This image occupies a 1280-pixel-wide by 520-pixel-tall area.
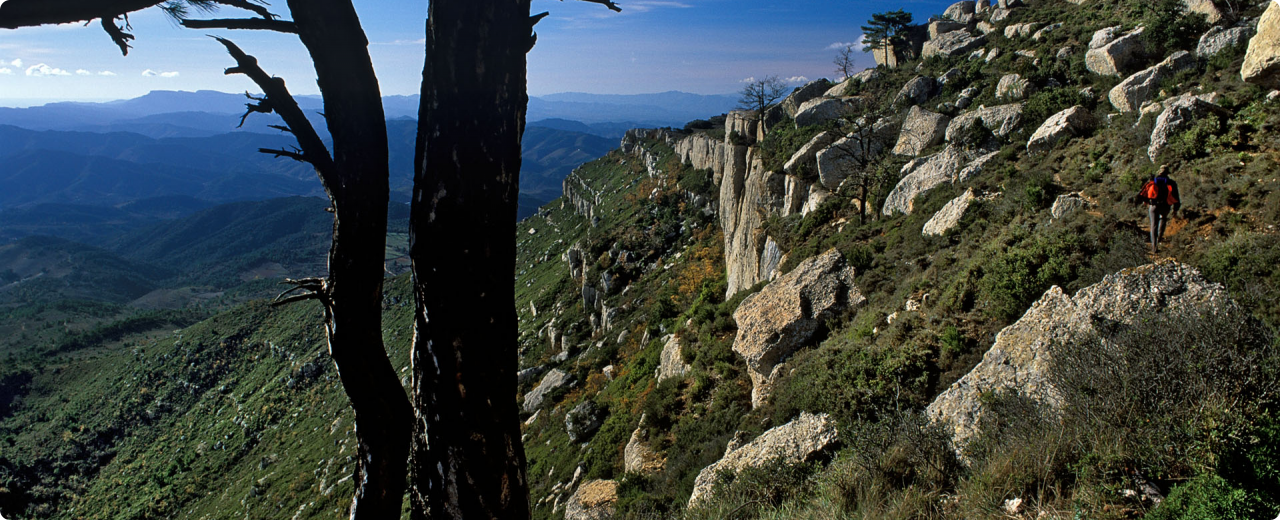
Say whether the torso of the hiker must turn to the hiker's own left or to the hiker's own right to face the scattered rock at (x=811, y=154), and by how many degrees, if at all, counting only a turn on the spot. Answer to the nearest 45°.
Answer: approximately 45° to the hiker's own left

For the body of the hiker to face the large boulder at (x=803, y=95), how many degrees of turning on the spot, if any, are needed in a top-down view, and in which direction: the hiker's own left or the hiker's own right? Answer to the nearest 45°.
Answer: approximately 45° to the hiker's own left

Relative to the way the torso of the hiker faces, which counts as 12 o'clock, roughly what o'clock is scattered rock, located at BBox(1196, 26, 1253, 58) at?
The scattered rock is roughly at 12 o'clock from the hiker.

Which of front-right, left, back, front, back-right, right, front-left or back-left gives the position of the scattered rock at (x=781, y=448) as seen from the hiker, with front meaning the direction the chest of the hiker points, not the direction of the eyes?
back-left

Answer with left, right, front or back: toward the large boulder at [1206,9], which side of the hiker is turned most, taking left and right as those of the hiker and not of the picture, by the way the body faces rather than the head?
front

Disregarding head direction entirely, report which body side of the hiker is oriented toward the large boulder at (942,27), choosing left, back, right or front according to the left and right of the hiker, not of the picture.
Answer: front

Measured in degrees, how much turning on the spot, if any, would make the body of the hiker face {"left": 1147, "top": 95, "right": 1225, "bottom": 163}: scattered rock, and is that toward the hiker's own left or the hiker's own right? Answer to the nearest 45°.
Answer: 0° — they already face it

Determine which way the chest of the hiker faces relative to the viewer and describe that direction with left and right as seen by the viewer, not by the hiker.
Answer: facing away from the viewer

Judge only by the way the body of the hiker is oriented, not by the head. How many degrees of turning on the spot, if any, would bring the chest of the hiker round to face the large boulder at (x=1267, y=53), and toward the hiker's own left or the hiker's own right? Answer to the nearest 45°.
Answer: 0° — they already face it

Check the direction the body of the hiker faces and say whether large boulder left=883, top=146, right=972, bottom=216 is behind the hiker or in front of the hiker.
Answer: in front

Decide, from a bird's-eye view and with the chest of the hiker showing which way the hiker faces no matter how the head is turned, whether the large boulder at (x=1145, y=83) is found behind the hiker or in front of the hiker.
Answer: in front
